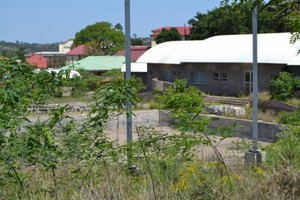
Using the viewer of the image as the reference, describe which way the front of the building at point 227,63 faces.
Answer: facing the viewer

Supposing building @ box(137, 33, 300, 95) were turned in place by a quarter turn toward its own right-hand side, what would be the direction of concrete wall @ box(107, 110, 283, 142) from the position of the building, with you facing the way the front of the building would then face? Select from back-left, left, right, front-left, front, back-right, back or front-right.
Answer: left

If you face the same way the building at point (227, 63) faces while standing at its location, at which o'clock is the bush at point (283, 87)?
The bush is roughly at 11 o'clock from the building.
